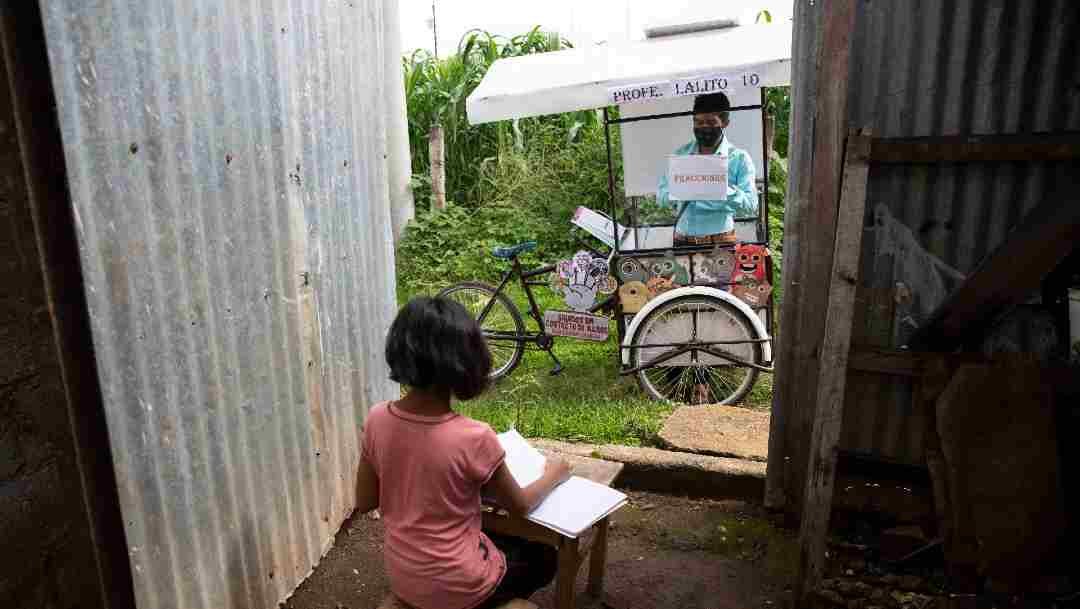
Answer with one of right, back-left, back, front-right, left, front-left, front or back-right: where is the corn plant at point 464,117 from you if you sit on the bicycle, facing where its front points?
left

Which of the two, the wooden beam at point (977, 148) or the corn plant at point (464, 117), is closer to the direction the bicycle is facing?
the wooden beam

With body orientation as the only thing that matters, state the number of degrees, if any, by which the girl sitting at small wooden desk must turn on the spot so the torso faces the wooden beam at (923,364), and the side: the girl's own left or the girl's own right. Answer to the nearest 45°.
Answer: approximately 45° to the girl's own right

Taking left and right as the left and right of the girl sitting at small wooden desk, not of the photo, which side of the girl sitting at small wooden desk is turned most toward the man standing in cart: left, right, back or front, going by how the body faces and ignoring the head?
front

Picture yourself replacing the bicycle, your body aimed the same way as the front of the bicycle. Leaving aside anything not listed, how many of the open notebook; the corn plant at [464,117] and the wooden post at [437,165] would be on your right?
1

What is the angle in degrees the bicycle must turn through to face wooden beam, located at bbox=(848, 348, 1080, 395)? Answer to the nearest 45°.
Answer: approximately 45° to its right

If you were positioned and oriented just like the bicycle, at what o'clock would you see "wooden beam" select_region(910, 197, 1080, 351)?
The wooden beam is roughly at 2 o'clock from the bicycle.

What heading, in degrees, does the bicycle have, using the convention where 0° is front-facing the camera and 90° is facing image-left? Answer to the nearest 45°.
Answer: approximately 270°

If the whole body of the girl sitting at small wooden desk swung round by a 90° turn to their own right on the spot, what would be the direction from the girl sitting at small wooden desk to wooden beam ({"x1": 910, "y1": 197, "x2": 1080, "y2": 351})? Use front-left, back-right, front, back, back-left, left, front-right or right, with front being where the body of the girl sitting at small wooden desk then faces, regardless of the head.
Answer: front-left

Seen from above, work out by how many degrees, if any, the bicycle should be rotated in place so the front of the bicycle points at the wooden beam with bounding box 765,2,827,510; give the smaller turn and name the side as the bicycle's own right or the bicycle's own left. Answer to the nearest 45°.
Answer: approximately 45° to the bicycle's own right

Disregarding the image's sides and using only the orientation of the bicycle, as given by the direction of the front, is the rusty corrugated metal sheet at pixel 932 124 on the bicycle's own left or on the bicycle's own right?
on the bicycle's own right

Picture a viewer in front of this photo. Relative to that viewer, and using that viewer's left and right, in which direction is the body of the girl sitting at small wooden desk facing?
facing away from the viewer and to the right of the viewer

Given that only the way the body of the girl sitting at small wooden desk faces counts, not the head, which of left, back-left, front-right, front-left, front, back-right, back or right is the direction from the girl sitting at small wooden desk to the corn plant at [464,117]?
front-left

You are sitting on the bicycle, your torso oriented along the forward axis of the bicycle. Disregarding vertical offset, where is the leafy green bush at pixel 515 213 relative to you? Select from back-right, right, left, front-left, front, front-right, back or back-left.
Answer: left

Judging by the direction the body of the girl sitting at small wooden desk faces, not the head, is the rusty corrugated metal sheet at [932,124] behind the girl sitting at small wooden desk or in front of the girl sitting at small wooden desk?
in front

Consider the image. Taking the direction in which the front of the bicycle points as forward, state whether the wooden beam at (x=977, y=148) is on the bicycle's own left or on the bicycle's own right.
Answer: on the bicycle's own right
